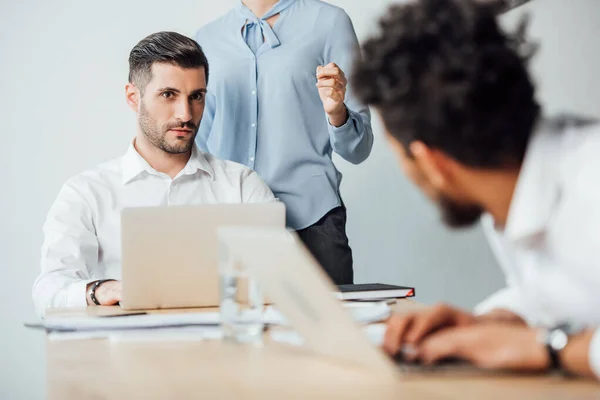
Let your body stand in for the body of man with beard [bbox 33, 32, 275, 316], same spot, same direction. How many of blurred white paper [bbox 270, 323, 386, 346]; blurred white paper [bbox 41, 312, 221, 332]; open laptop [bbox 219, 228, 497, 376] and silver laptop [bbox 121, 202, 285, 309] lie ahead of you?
4

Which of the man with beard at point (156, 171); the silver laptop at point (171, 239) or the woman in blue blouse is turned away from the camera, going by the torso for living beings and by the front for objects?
the silver laptop

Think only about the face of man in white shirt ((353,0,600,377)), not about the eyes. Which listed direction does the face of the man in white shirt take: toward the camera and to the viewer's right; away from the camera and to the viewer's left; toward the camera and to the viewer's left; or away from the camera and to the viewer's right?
away from the camera and to the viewer's left

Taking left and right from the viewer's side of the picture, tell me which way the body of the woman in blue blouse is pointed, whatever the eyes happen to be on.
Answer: facing the viewer and to the left of the viewer

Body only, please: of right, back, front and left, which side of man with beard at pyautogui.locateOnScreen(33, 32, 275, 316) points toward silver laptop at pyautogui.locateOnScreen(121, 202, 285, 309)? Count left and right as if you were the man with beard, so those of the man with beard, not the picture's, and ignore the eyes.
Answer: front

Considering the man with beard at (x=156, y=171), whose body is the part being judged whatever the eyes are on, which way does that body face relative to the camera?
toward the camera

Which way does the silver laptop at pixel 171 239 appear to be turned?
away from the camera

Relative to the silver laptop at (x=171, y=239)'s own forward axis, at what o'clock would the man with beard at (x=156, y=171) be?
The man with beard is roughly at 12 o'clock from the silver laptop.

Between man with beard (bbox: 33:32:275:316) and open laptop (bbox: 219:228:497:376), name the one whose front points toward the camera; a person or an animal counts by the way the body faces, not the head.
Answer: the man with beard

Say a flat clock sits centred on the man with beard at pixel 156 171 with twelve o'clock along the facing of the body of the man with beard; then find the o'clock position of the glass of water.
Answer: The glass of water is roughly at 12 o'clock from the man with beard.

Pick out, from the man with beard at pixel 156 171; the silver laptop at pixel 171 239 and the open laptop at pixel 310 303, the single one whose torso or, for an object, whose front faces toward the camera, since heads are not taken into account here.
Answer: the man with beard

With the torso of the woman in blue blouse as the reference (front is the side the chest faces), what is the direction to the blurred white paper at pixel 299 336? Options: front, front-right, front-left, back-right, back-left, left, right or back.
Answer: front-left

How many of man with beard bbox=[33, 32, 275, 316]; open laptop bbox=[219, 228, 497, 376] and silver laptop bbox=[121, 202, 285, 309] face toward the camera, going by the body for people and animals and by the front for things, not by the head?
1

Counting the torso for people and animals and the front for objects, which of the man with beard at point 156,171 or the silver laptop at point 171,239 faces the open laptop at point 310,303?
the man with beard
